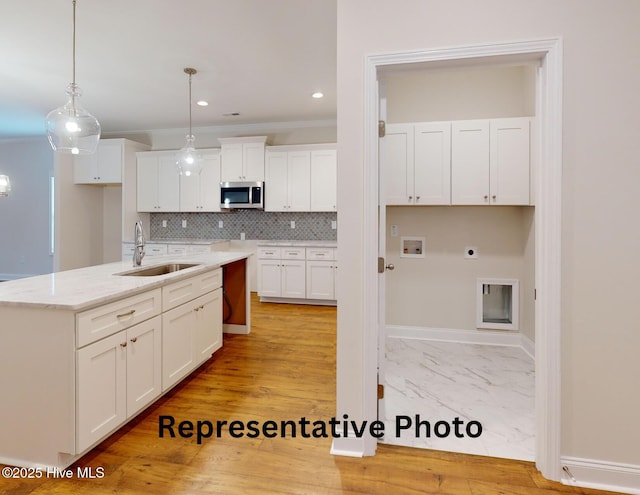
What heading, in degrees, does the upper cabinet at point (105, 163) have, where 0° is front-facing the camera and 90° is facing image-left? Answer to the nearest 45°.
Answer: approximately 0°

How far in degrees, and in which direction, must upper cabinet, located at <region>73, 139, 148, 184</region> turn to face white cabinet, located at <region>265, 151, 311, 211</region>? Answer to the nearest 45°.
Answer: approximately 45° to its left

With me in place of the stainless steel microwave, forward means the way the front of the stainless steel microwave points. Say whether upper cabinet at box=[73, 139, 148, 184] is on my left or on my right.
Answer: on my right

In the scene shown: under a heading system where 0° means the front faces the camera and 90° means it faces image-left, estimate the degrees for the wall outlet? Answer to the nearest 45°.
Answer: approximately 0°

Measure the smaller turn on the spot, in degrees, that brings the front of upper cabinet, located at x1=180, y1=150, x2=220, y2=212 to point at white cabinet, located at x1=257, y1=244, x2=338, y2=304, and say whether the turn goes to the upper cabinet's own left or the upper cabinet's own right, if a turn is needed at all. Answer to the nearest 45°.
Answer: approximately 45° to the upper cabinet's own left
